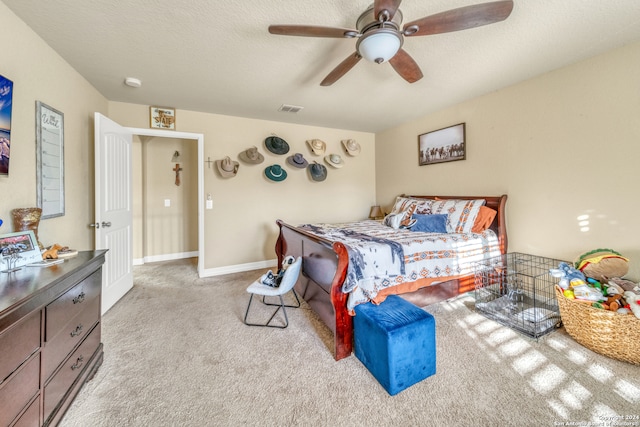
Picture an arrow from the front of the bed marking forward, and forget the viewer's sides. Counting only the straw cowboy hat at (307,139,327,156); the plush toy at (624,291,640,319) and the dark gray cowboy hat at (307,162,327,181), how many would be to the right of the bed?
2

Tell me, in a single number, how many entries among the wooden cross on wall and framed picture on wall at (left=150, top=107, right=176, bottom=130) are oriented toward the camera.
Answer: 2

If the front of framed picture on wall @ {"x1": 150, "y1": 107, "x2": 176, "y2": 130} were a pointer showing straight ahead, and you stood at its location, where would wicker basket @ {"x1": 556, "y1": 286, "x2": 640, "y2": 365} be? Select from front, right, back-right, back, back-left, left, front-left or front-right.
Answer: front-left

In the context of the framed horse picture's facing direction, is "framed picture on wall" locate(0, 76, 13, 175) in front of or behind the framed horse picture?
in front

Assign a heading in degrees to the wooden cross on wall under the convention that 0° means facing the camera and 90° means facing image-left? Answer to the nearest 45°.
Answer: approximately 0°

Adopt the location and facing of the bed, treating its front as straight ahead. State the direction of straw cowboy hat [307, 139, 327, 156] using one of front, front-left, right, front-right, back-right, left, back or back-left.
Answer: right

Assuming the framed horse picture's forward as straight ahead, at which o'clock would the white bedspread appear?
The white bedspread is roughly at 11 o'clock from the framed horse picture.

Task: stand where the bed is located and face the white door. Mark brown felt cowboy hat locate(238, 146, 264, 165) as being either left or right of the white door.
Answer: right
